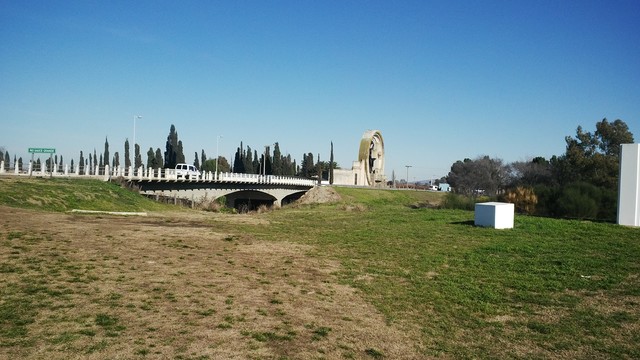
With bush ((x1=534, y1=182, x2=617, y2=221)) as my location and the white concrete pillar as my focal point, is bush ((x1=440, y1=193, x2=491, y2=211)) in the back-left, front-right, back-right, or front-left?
back-right

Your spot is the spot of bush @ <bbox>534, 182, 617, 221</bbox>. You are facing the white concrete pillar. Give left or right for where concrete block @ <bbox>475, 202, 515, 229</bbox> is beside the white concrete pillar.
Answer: right

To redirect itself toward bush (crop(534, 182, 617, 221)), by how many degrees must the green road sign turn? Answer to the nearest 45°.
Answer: approximately 45° to its left

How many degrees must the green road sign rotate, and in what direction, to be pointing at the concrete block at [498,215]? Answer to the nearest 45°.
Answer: approximately 45° to its left

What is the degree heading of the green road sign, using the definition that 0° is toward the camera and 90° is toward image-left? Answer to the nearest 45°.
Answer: approximately 0°

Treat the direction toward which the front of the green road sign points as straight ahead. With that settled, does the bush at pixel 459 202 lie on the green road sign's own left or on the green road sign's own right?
on the green road sign's own left
